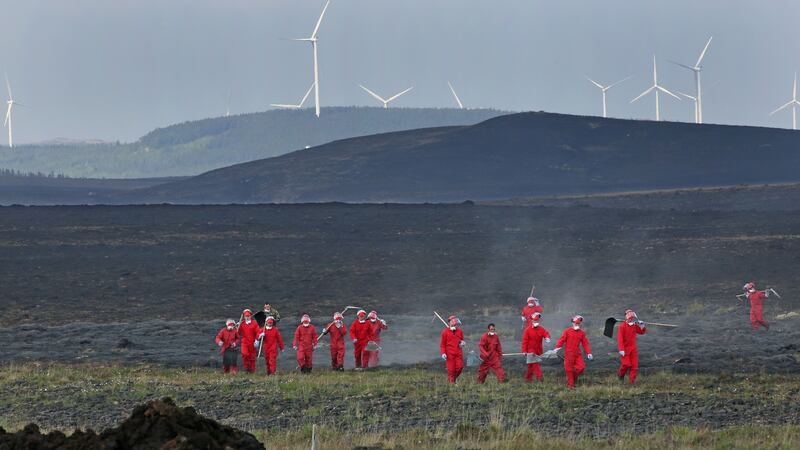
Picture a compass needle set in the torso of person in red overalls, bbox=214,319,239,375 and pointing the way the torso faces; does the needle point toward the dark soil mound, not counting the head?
yes

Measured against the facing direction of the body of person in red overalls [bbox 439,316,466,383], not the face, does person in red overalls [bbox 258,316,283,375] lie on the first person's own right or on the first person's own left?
on the first person's own right

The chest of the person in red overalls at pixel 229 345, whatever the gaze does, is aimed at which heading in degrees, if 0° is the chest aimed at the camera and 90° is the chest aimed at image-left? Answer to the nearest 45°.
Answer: approximately 0°

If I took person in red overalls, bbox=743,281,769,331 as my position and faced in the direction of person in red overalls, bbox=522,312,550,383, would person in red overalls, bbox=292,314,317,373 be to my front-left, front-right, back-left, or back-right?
front-right

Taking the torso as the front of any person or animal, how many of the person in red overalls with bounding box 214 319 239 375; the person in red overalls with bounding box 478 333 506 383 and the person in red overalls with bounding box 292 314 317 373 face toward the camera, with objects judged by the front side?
3

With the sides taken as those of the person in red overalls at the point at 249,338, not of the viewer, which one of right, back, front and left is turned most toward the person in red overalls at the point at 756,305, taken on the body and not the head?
left

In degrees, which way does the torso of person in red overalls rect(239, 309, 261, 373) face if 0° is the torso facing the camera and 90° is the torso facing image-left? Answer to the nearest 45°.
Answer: approximately 0°

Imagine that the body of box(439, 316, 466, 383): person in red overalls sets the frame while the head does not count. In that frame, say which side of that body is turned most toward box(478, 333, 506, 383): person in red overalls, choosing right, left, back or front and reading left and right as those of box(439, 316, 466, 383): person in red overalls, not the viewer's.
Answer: left

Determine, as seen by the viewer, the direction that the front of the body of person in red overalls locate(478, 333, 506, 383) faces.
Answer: toward the camera

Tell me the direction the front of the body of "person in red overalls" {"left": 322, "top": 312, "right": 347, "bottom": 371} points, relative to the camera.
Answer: toward the camera
